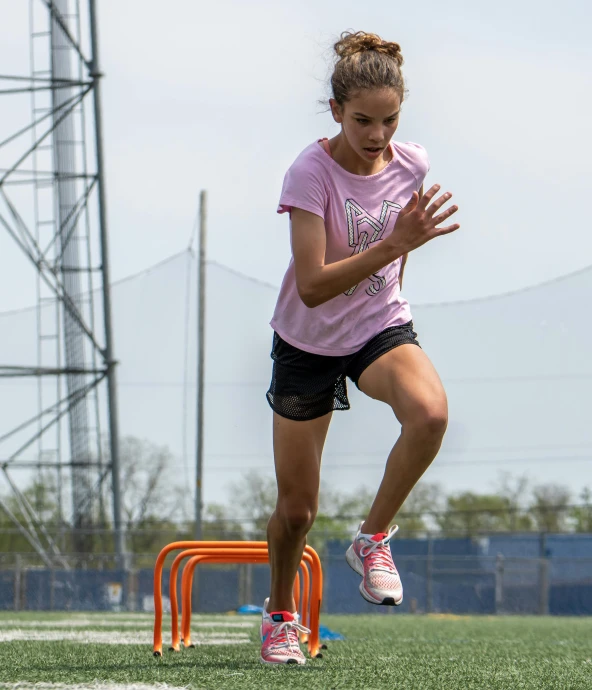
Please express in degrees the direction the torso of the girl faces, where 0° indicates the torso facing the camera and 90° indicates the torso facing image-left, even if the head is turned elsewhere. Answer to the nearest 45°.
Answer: approximately 315°

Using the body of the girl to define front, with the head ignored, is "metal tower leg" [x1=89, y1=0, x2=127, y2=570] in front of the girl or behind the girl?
behind

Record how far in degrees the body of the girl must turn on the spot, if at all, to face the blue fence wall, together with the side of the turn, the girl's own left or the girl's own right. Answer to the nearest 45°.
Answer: approximately 135° to the girl's own left

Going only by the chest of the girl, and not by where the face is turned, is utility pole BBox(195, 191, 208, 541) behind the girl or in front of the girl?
behind
